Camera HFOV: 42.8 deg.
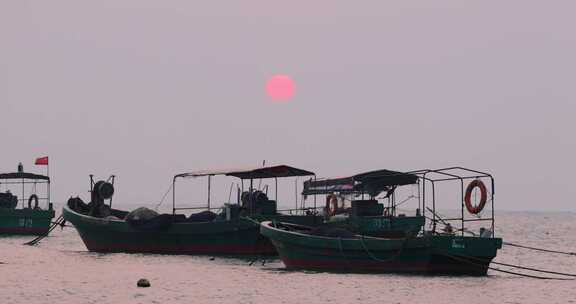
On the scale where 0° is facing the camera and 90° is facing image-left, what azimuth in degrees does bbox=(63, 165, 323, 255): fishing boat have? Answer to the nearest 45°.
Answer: approximately 90°

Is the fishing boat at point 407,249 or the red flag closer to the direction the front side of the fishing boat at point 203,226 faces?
the red flag

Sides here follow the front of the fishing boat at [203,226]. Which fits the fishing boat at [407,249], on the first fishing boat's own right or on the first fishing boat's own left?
on the first fishing boat's own left

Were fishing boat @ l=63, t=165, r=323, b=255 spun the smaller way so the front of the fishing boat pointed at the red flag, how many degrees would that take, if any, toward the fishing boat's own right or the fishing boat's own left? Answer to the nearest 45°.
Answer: approximately 45° to the fishing boat's own right
